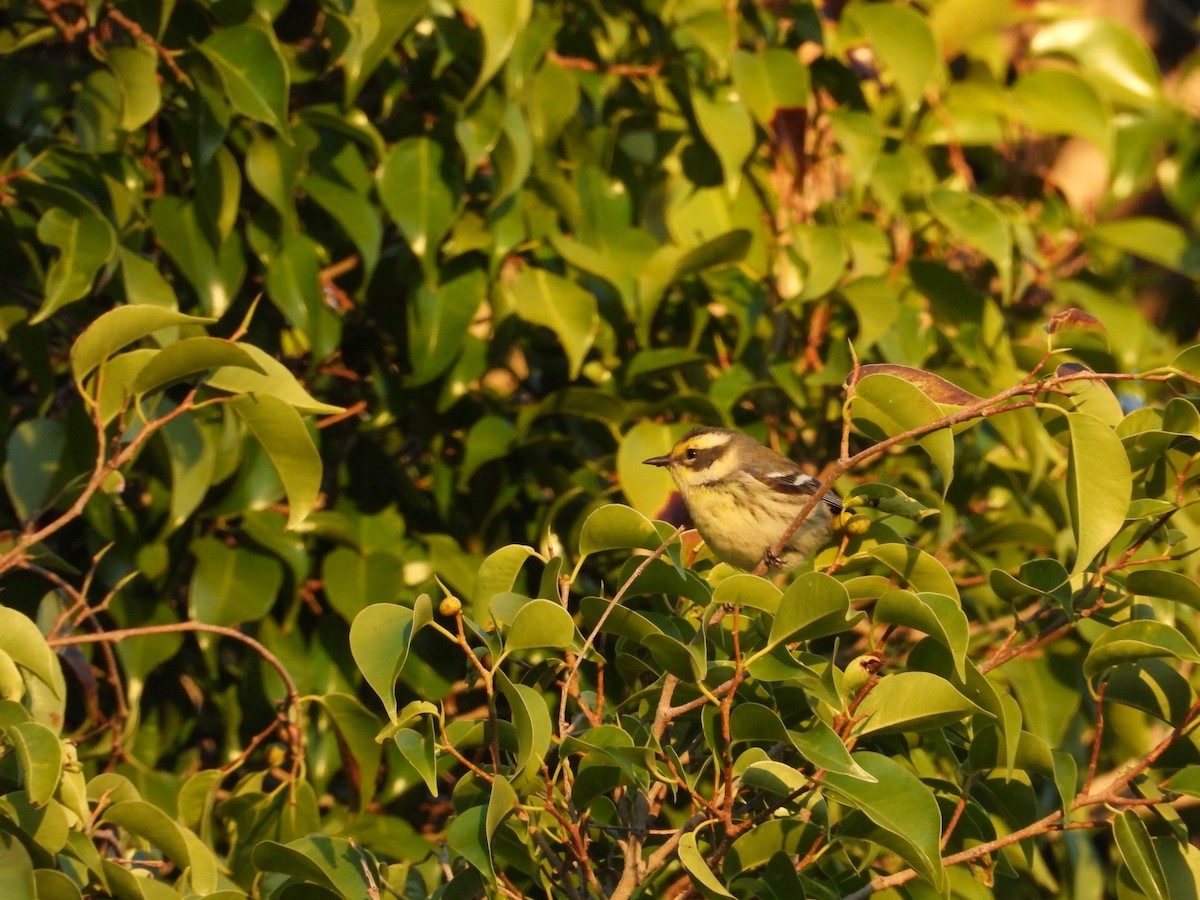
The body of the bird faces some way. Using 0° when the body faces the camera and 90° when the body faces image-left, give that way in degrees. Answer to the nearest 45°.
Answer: approximately 90°
